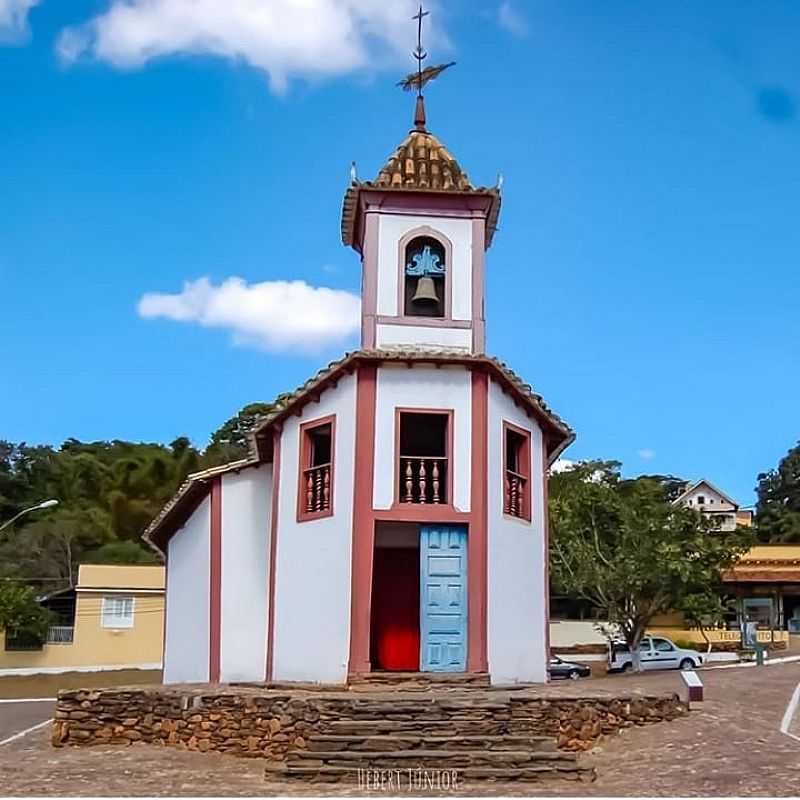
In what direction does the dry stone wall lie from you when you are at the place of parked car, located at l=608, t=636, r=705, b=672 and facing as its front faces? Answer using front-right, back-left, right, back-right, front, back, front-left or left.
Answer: right

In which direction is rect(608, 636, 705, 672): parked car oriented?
to the viewer's right

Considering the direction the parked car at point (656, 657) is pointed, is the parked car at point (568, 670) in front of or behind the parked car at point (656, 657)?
behind

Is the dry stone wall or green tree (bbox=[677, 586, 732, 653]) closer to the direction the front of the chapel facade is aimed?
the dry stone wall

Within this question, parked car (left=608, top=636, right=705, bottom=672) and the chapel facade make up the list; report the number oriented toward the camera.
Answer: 1

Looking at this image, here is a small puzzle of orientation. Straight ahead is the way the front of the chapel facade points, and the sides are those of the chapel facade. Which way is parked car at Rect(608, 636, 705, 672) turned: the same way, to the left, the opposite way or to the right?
to the left

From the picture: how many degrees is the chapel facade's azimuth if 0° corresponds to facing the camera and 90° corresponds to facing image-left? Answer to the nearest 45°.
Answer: approximately 0°

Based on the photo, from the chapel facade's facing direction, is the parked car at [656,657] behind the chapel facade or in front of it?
behind

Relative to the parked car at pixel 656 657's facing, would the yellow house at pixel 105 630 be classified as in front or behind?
behind

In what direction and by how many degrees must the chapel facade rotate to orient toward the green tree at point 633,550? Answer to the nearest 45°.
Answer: approximately 135° to its left
